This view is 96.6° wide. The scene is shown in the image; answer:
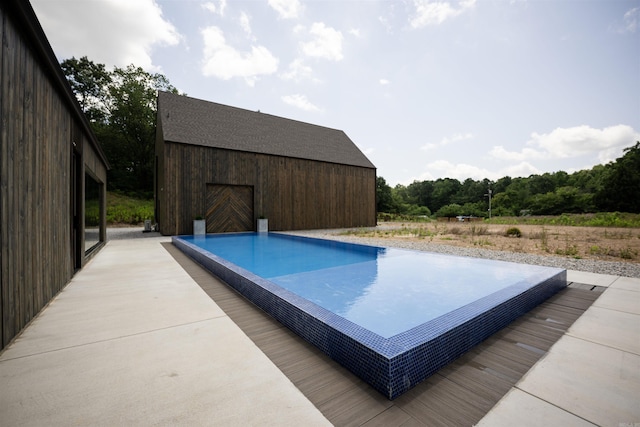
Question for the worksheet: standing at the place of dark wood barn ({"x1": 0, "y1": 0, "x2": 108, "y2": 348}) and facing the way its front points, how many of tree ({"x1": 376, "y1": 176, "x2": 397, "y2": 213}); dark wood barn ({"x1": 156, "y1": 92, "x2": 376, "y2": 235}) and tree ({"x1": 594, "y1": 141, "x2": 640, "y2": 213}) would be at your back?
0

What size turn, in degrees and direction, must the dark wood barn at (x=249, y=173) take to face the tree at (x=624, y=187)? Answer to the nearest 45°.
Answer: approximately 45° to its left

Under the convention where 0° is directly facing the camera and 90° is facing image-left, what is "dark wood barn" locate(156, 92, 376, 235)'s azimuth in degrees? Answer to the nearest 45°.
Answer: approximately 315°

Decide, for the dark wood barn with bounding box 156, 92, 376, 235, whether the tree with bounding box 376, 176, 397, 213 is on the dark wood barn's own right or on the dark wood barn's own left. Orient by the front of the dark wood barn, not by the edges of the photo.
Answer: on the dark wood barn's own left

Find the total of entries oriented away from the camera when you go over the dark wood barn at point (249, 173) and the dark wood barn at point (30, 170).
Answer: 0

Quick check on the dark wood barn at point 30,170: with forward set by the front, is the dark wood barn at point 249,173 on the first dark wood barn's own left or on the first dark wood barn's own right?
on the first dark wood barn's own left

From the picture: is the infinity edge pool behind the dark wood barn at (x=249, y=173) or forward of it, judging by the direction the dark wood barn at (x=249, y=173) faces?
forward

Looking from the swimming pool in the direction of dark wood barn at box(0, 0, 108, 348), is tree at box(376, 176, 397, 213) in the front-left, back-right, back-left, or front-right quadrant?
back-right

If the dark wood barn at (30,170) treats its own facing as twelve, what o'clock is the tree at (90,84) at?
The tree is roughly at 9 o'clock from the dark wood barn.

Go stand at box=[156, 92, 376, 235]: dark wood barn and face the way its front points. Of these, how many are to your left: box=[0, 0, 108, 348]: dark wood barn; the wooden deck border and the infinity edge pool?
0

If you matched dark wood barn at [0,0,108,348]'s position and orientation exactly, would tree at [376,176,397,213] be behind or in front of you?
in front

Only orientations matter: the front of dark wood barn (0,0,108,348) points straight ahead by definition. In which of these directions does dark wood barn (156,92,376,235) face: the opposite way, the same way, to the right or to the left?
to the right

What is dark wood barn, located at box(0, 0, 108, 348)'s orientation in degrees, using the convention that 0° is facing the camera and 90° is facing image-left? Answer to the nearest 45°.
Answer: approximately 270°
